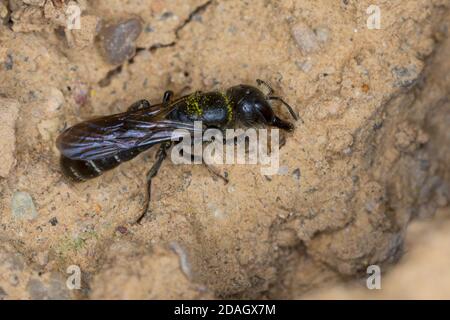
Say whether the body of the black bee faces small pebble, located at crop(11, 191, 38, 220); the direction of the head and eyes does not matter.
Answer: no

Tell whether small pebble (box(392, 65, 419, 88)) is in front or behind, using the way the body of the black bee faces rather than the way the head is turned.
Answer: in front

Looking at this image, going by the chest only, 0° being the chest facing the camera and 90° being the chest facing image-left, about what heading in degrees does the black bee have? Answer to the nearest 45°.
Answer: approximately 270°
